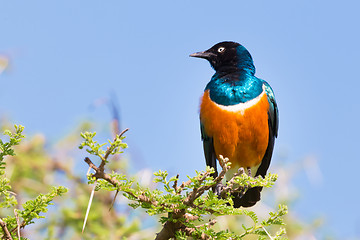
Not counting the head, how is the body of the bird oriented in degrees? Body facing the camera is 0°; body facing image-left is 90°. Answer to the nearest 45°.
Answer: approximately 0°
